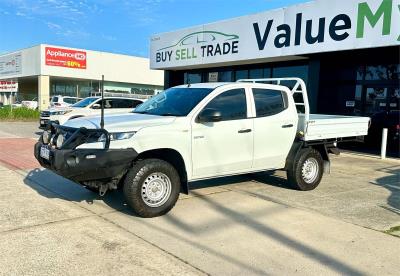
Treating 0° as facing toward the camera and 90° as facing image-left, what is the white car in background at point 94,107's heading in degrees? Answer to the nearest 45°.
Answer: approximately 45°

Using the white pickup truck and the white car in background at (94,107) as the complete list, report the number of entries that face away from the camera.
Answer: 0

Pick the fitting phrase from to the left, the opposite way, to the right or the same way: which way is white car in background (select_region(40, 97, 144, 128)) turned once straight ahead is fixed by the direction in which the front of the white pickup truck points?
the same way

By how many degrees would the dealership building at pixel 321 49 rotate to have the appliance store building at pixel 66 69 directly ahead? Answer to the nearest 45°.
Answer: approximately 90° to its right

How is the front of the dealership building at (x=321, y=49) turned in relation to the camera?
facing the viewer and to the left of the viewer

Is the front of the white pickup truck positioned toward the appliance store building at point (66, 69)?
no

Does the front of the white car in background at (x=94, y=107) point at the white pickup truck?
no

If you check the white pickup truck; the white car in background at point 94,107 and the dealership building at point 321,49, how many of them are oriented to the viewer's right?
0
